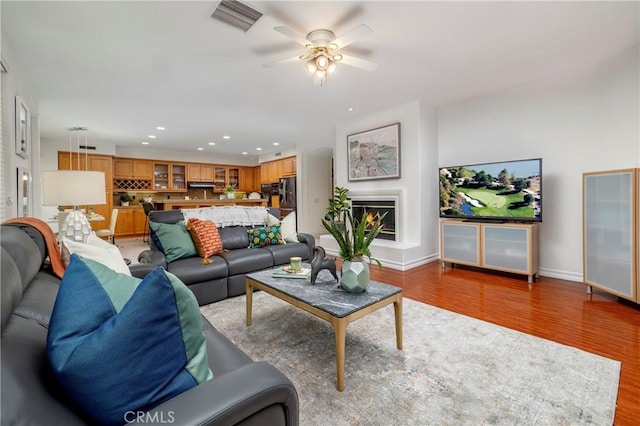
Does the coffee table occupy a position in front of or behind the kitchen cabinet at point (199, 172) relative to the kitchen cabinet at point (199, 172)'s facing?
in front

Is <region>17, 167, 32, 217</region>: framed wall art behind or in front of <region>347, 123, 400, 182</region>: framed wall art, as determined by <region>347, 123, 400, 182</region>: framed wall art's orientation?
in front

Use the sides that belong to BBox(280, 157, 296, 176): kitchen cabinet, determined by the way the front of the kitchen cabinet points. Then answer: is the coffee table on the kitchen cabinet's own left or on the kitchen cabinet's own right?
on the kitchen cabinet's own left

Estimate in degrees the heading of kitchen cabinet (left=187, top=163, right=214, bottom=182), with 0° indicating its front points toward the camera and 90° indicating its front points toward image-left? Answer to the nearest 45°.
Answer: approximately 0°

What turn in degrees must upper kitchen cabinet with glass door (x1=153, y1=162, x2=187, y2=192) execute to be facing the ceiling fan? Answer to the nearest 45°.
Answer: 0° — it already faces it

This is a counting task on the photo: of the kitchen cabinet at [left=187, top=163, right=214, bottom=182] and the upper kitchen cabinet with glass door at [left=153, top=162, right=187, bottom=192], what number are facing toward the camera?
2

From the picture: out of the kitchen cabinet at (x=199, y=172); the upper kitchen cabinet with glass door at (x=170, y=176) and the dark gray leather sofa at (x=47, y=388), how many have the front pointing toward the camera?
2

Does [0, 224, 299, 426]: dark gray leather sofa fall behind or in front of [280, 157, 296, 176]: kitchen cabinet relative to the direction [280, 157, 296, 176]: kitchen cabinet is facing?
in front

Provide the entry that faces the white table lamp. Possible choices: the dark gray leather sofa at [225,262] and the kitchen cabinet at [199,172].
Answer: the kitchen cabinet
